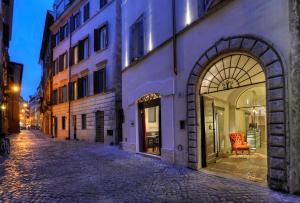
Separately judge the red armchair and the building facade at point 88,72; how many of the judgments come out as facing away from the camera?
0

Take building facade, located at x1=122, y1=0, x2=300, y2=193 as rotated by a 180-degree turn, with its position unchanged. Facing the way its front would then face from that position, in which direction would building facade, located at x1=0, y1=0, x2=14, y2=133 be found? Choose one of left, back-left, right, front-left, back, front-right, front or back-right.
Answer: left

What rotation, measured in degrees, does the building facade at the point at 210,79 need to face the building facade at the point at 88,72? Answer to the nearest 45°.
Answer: approximately 90° to its right

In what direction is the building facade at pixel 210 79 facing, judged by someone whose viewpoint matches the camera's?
facing the viewer and to the left of the viewer
